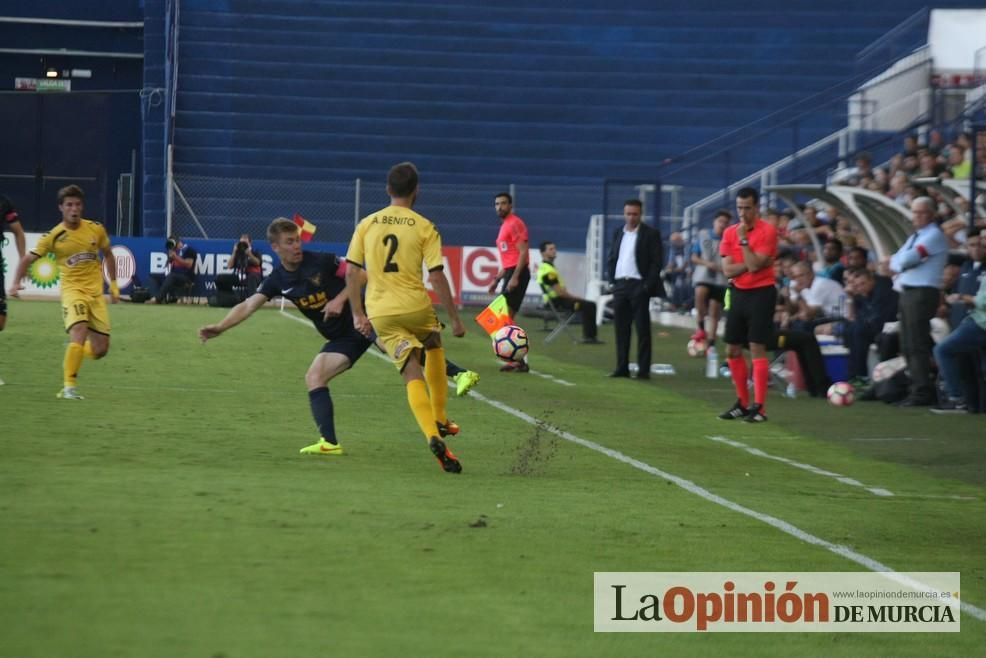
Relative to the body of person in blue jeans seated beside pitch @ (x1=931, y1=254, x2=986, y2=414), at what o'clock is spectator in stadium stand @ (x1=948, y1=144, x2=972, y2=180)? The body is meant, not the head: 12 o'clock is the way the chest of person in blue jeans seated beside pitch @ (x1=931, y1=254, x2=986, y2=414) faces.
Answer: spectator in stadium stand @ (x1=948, y1=144, x2=972, y2=180) is roughly at 3 o'clock from person in blue jeans seated beside pitch @ (x1=931, y1=254, x2=986, y2=414).

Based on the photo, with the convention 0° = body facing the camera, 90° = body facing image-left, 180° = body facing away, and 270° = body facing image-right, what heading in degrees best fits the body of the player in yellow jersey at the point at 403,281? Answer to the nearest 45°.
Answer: approximately 180°

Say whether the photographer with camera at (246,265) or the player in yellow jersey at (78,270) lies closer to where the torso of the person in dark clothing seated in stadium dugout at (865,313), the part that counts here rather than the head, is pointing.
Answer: the player in yellow jersey

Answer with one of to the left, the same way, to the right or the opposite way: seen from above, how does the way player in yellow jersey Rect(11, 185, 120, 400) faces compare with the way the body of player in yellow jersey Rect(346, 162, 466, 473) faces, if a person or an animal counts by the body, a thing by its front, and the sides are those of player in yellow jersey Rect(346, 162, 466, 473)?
the opposite way

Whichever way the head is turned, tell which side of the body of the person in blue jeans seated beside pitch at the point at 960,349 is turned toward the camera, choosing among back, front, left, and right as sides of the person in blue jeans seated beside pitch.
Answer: left

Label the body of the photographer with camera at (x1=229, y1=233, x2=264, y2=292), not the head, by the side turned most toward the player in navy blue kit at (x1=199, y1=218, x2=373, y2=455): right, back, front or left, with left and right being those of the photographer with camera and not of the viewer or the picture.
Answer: front

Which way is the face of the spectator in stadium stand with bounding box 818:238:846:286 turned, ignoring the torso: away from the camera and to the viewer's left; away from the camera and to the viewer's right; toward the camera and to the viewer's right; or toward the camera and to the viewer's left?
toward the camera and to the viewer's left

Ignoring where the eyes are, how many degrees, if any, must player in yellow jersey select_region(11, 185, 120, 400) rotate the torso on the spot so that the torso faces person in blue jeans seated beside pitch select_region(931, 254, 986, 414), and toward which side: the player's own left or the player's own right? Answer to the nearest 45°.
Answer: approximately 90° to the player's own left
